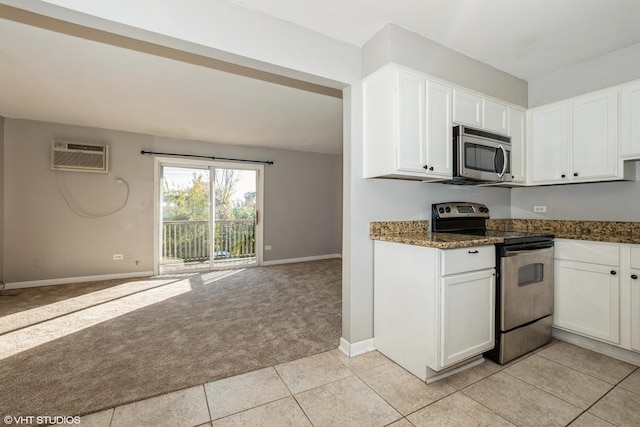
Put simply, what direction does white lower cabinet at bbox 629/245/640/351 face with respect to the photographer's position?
facing the viewer

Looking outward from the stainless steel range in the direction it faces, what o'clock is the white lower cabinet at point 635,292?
The white lower cabinet is roughly at 10 o'clock from the stainless steel range.

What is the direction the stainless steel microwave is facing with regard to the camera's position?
facing the viewer and to the right of the viewer

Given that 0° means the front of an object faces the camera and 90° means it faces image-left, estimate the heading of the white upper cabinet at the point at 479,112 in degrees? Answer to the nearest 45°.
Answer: approximately 315°

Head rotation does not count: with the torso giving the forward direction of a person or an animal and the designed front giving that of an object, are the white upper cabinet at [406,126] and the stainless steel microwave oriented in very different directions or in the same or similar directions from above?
same or similar directions

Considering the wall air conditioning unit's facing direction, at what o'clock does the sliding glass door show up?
The sliding glass door is roughly at 9 o'clock from the wall air conditioning unit.

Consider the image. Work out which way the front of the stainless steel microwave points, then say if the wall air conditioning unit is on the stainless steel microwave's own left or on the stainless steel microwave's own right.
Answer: on the stainless steel microwave's own right

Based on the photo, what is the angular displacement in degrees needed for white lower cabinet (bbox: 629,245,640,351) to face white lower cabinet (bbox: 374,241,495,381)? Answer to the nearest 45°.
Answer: approximately 45° to its right

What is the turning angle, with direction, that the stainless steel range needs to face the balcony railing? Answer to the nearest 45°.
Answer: approximately 135° to its right

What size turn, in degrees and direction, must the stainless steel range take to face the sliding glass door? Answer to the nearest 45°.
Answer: approximately 135° to its right

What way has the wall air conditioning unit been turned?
toward the camera

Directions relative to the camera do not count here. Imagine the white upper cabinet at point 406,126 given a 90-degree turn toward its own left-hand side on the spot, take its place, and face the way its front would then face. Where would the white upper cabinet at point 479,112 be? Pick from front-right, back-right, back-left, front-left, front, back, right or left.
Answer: front

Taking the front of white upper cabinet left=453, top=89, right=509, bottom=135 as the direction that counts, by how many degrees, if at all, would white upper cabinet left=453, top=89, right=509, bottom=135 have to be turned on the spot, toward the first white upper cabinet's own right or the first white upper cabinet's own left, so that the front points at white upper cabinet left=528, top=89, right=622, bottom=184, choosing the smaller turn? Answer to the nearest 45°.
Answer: approximately 90° to the first white upper cabinet's own left

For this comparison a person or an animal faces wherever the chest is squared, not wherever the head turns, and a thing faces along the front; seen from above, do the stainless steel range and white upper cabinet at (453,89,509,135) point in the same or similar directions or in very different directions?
same or similar directions
